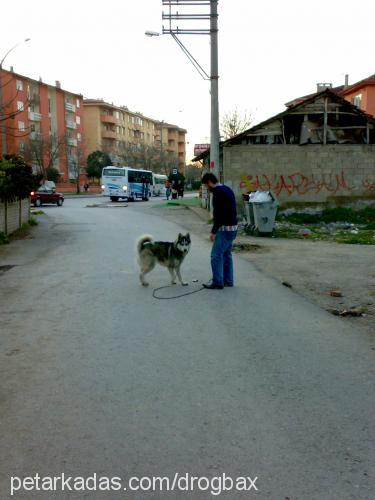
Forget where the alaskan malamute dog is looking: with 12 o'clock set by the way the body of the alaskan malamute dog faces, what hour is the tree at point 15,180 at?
The tree is roughly at 8 o'clock from the alaskan malamute dog.

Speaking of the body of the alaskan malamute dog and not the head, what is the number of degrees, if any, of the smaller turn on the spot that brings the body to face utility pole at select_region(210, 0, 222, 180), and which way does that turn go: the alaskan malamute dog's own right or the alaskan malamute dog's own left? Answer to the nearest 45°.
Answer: approximately 90° to the alaskan malamute dog's own left

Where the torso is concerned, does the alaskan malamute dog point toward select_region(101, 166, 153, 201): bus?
no

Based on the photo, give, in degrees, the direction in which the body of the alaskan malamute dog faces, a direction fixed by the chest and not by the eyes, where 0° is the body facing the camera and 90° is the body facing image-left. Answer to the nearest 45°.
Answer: approximately 270°

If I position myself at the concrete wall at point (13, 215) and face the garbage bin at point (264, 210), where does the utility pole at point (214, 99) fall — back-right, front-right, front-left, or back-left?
front-left

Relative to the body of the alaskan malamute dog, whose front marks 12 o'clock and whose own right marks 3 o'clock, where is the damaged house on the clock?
The damaged house is roughly at 10 o'clock from the alaskan malamute dog.

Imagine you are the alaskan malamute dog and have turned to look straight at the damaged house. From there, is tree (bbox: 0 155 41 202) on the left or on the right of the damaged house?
left

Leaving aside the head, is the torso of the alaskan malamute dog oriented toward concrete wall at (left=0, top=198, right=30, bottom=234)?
no

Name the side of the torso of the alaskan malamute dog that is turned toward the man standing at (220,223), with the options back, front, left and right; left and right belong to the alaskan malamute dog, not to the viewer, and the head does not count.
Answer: front

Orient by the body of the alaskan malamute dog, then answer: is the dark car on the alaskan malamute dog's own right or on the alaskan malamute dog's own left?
on the alaskan malamute dog's own left

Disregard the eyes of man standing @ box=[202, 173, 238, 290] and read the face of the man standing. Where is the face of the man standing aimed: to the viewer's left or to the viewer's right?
to the viewer's left

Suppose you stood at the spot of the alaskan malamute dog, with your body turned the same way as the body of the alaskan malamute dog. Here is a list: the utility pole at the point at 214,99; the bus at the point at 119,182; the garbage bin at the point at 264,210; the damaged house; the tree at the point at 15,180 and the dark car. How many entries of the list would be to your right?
0

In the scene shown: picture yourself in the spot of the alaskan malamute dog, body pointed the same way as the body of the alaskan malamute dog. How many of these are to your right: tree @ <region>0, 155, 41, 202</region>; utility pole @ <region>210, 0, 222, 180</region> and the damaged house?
0

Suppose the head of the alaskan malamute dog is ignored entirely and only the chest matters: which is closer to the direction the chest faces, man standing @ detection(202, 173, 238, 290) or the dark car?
the man standing

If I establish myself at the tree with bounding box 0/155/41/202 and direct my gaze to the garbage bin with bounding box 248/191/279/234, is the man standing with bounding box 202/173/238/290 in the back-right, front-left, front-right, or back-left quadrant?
front-right

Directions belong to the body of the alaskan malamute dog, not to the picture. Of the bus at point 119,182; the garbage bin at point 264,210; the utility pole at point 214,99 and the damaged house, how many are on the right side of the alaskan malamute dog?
0
